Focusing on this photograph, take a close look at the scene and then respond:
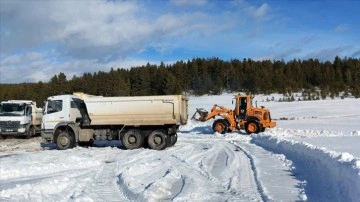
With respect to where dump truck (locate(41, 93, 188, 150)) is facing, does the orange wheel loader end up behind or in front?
behind

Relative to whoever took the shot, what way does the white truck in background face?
facing the viewer and to the left of the viewer

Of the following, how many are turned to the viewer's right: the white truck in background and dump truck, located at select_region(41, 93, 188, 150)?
0

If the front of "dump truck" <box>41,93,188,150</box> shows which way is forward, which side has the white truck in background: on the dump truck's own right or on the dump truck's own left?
on the dump truck's own right

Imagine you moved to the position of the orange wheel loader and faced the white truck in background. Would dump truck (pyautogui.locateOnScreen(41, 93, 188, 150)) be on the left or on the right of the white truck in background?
left

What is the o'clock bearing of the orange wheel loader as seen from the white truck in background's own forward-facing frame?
The orange wheel loader is roughly at 8 o'clock from the white truck in background.

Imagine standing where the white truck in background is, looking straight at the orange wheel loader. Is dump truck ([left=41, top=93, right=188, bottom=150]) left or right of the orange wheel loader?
right

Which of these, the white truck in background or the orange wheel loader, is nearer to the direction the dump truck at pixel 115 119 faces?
the white truck in background

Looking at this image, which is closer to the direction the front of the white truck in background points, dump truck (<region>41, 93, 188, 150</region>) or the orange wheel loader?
the dump truck

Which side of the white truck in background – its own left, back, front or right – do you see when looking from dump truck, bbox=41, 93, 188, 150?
left

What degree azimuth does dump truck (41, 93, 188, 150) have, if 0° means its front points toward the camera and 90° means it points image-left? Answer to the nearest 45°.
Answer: approximately 90°
